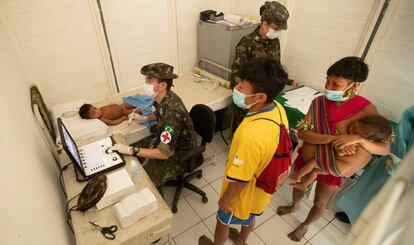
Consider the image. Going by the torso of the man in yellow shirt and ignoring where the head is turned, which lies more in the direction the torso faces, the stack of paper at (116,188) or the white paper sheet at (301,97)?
the stack of paper

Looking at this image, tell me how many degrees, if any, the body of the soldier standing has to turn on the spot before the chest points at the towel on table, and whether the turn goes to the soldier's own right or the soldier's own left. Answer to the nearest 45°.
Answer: approximately 90° to the soldier's own right

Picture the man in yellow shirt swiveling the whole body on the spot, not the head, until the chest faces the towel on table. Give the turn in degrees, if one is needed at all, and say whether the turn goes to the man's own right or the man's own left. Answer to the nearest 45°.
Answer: approximately 45° to the man's own right

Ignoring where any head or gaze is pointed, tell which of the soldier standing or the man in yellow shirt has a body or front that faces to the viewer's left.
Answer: the man in yellow shirt

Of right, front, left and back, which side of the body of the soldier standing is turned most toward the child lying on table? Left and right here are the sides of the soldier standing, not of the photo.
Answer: right

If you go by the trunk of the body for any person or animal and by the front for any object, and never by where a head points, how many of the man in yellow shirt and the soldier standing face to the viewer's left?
1

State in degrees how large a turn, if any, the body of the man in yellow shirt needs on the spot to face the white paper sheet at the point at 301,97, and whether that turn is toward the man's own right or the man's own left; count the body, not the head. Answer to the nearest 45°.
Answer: approximately 90° to the man's own right

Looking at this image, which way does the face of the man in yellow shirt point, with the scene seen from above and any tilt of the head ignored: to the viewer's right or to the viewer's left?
to the viewer's left

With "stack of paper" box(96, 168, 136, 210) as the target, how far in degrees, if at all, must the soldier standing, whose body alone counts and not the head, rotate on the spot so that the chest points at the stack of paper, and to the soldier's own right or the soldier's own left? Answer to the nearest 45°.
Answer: approximately 45° to the soldier's own right

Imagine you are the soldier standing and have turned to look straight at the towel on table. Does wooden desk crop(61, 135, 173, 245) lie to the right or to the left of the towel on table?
left

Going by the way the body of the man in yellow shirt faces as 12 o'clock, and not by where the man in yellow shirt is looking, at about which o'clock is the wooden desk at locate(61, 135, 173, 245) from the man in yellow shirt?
The wooden desk is roughly at 11 o'clock from the man in yellow shirt.

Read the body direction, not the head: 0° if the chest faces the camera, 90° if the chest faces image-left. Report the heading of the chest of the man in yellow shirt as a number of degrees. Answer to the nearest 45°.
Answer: approximately 90°
